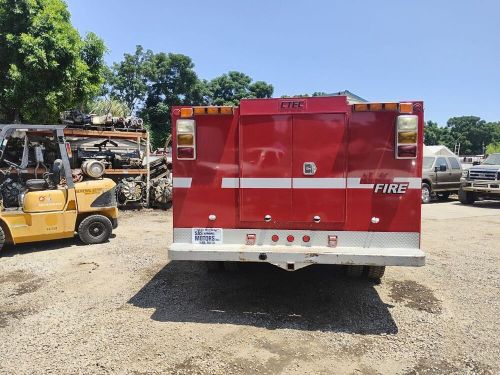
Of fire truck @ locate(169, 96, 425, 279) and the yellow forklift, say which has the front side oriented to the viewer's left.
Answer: the yellow forklift

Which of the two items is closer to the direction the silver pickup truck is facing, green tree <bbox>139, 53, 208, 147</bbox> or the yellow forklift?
the yellow forklift

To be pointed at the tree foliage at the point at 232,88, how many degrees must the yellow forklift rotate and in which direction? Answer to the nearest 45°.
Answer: approximately 135° to its right

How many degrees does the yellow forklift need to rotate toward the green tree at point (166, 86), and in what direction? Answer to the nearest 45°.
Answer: approximately 90° to its right

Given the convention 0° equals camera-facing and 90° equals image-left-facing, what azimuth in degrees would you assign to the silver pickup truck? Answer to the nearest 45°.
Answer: approximately 45°

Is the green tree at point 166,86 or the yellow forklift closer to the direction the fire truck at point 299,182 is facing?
the green tree

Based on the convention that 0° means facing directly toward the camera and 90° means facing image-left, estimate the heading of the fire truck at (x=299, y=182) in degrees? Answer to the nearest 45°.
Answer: approximately 180°

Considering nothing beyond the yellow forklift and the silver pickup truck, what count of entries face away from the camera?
0

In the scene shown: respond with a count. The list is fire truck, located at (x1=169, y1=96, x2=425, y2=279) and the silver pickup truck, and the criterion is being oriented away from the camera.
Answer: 1

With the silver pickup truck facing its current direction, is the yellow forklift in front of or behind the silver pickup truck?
in front

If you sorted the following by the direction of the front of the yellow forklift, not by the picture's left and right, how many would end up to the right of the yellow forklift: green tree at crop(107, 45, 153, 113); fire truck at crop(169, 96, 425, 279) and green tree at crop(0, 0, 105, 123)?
2

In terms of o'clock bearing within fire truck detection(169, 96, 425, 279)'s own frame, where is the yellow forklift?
The yellow forklift is roughly at 10 o'clock from the fire truck.

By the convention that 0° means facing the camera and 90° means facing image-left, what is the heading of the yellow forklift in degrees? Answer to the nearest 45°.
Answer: approximately 90°

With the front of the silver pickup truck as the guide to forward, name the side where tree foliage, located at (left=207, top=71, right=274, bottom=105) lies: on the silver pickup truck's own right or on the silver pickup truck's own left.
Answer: on the silver pickup truck's own right

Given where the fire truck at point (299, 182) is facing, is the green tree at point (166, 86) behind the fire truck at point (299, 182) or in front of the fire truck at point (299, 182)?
in front

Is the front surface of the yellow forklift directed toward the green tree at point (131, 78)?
no
